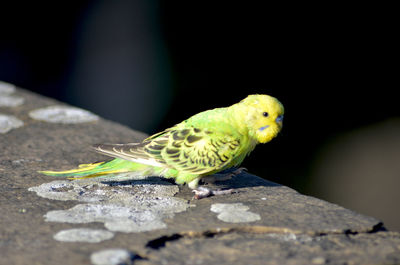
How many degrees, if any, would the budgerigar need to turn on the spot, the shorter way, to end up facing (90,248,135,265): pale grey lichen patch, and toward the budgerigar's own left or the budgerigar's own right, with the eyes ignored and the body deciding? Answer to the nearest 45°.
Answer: approximately 90° to the budgerigar's own right

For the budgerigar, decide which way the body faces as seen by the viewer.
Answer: to the viewer's right

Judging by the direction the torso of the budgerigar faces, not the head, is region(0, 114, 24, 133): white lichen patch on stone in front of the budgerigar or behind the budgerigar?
behind

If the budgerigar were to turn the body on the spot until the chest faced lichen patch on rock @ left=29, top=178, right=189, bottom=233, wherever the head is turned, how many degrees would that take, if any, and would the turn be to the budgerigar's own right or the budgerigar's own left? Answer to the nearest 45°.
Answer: approximately 135° to the budgerigar's own right

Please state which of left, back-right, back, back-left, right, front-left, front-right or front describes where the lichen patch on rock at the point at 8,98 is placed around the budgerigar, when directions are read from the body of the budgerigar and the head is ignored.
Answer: back-left

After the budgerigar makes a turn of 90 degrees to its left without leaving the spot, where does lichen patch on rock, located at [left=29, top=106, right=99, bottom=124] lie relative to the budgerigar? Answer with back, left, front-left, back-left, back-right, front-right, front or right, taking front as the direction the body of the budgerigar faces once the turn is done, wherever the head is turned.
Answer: front-left
